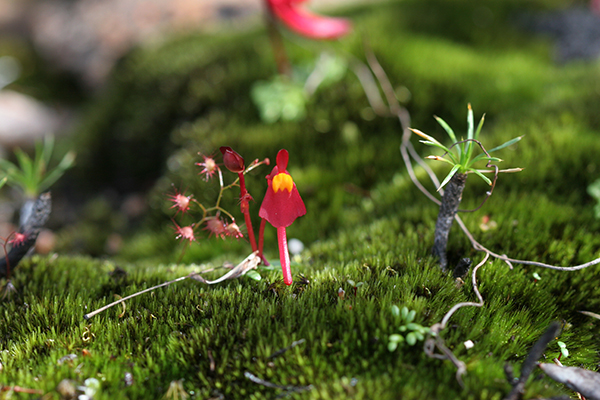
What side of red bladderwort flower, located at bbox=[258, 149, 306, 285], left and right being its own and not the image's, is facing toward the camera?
front

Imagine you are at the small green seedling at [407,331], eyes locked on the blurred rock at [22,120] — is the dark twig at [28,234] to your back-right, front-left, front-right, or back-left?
front-left

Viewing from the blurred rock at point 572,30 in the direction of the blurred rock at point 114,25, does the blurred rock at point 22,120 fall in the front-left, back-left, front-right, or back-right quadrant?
front-left

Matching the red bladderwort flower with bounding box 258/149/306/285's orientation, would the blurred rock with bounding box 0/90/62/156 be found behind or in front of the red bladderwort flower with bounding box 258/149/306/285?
behind

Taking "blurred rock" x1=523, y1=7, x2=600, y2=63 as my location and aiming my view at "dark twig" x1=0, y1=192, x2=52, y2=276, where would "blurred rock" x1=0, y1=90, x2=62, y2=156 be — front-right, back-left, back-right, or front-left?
front-right

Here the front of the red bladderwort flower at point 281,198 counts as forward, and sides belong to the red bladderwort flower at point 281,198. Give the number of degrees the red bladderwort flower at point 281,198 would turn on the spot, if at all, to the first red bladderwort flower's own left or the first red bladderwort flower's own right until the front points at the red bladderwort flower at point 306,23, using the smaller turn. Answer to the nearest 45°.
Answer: approximately 180°

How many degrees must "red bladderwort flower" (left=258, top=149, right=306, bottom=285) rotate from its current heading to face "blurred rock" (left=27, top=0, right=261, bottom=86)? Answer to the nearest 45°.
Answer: approximately 180°
